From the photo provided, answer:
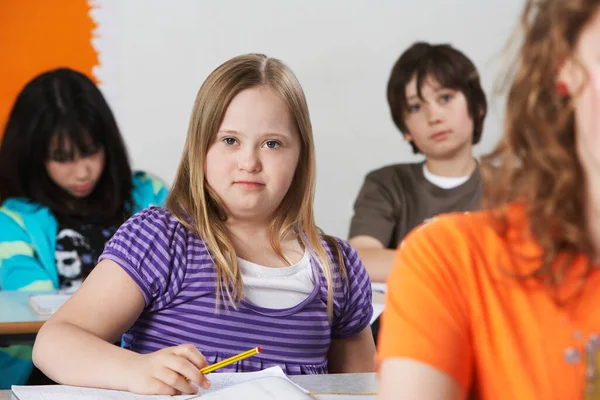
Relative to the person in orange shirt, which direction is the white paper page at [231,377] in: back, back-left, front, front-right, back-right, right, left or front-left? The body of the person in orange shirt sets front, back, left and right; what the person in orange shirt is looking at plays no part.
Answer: back

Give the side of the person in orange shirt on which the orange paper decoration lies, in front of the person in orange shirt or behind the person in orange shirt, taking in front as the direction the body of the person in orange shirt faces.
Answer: behind

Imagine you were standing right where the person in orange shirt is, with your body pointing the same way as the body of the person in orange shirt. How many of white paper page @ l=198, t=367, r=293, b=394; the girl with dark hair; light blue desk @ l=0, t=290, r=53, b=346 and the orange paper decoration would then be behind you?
4

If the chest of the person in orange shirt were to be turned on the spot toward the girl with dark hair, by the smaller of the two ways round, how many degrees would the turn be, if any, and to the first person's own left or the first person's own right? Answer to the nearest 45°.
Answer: approximately 180°
